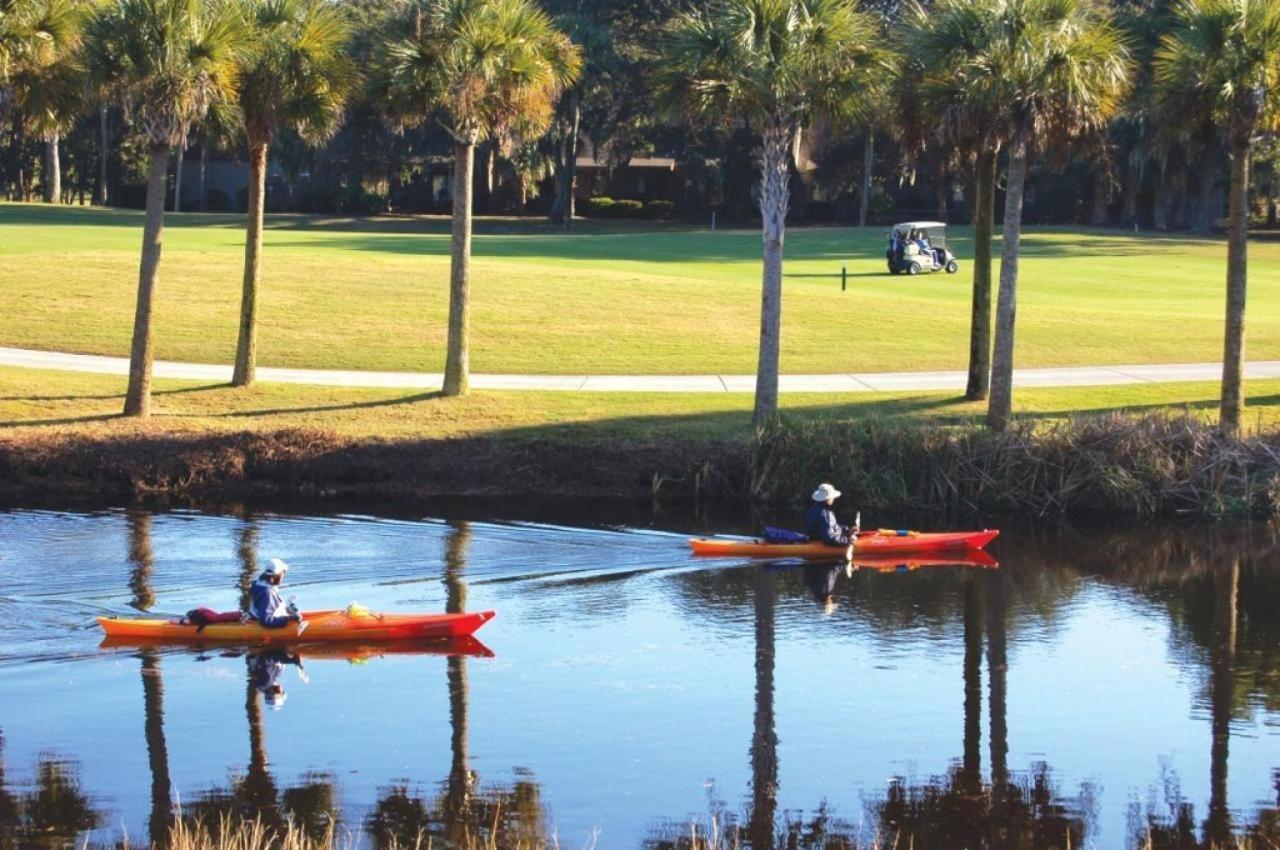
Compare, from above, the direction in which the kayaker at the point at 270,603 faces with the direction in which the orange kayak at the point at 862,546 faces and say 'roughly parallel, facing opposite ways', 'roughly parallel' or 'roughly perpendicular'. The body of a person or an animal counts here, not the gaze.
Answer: roughly parallel

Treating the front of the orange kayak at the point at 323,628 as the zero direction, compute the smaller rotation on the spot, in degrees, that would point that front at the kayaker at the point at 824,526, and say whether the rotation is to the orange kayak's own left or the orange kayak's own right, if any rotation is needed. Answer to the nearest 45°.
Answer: approximately 45° to the orange kayak's own left

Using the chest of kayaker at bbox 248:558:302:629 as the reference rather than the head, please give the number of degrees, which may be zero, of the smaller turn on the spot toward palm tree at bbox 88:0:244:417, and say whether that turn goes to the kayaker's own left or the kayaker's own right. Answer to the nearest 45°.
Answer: approximately 90° to the kayaker's own left

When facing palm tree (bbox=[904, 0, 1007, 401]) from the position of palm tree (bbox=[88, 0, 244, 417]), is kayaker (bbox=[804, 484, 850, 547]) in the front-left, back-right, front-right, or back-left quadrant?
front-right

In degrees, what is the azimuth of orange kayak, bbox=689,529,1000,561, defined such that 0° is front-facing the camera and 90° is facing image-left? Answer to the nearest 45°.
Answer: approximately 270°

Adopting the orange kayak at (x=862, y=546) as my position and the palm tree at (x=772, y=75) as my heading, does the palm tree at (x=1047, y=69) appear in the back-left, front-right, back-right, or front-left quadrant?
front-right

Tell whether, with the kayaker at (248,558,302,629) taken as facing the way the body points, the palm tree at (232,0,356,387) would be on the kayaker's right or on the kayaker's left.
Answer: on the kayaker's left

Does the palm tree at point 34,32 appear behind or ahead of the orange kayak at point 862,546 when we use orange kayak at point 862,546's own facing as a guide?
behind

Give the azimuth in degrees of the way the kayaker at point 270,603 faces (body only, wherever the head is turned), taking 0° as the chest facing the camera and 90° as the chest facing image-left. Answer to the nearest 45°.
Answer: approximately 270°

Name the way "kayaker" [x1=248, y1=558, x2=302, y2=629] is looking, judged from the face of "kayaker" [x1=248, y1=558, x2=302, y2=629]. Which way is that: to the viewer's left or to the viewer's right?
to the viewer's right

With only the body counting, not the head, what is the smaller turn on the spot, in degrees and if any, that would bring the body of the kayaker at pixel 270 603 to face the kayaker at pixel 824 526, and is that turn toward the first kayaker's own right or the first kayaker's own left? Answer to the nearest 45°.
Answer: approximately 45° to the first kayaker's own left

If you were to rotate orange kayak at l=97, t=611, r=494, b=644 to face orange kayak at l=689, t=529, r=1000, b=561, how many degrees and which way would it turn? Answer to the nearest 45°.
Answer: approximately 45° to its left

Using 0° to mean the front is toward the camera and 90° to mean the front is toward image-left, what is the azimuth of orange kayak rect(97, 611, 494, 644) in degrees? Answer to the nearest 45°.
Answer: approximately 270°
